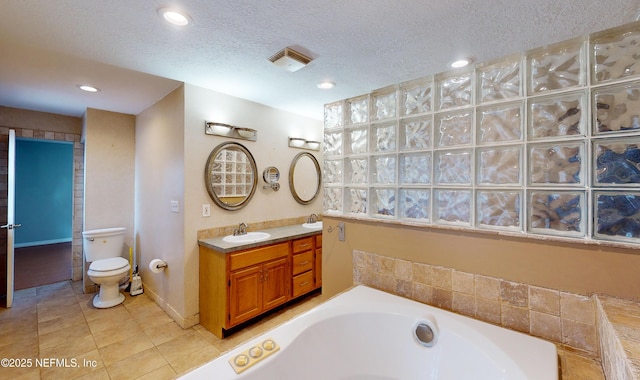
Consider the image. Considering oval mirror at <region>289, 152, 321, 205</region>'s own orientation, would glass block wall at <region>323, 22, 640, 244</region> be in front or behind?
in front

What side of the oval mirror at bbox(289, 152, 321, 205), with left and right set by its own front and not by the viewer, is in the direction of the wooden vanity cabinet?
right

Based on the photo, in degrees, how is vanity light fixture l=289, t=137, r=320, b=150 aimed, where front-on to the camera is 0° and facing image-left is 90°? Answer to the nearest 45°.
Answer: approximately 315°

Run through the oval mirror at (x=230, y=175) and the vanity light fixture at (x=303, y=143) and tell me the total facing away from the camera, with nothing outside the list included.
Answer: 0

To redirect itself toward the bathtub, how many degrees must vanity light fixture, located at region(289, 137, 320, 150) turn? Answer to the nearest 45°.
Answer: approximately 45° to its right

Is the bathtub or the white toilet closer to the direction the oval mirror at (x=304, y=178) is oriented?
the bathtub

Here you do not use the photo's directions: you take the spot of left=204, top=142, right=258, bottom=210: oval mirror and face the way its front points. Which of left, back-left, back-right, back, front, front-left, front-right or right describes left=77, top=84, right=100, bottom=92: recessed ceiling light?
back-right

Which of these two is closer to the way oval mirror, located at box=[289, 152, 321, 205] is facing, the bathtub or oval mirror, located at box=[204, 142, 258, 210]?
the bathtub

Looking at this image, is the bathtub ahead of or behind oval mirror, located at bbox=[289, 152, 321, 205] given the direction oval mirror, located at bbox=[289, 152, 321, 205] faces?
ahead

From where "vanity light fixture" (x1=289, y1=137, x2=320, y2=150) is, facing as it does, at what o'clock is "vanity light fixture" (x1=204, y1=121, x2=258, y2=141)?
"vanity light fixture" (x1=204, y1=121, x2=258, y2=141) is roughly at 3 o'clock from "vanity light fixture" (x1=289, y1=137, x2=320, y2=150).
